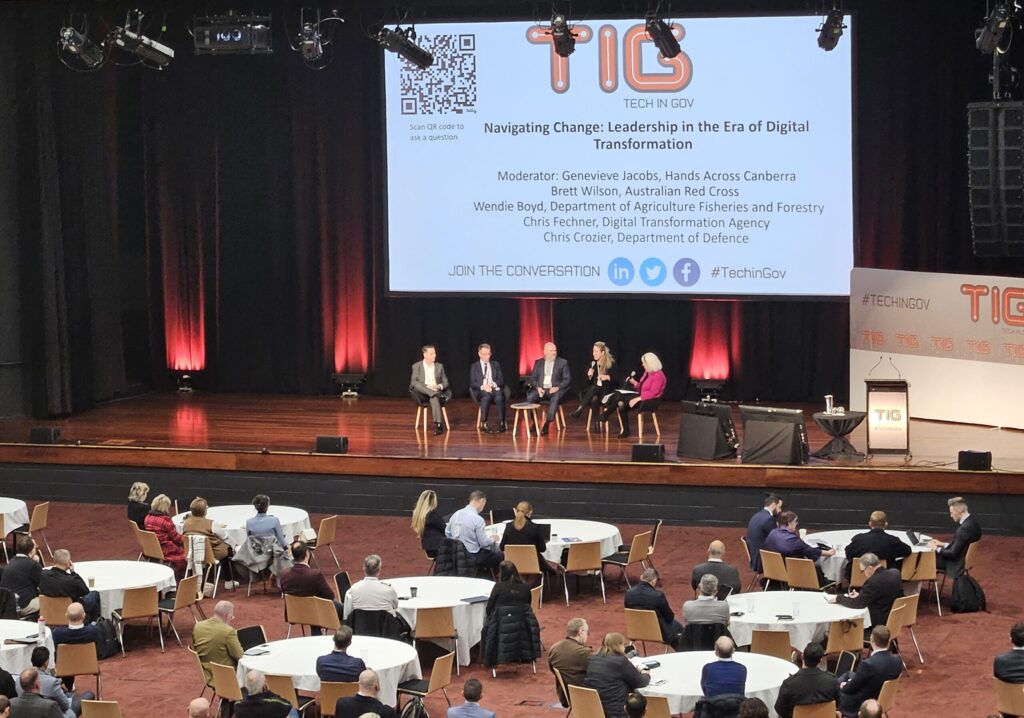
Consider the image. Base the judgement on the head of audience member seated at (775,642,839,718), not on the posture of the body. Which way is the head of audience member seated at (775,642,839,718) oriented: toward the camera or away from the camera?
away from the camera

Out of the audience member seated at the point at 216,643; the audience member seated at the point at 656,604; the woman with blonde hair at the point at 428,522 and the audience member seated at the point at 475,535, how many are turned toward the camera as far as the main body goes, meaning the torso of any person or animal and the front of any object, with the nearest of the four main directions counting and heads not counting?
0

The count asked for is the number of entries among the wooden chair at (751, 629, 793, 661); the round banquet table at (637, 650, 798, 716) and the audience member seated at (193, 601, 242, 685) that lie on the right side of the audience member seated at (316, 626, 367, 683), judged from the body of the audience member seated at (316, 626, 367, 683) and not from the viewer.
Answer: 2

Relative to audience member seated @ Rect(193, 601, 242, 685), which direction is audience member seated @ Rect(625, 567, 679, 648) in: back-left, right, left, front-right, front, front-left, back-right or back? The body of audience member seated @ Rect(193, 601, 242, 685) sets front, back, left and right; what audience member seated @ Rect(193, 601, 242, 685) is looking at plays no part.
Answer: front-right

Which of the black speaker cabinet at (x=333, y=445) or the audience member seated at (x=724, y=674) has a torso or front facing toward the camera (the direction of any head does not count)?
the black speaker cabinet

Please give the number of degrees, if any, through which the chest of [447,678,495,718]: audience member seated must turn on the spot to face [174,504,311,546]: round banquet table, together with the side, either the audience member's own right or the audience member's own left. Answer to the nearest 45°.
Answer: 0° — they already face it

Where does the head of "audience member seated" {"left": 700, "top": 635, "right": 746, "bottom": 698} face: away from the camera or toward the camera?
away from the camera

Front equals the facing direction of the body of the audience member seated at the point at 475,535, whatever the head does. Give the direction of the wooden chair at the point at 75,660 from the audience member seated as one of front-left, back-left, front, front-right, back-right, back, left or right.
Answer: back

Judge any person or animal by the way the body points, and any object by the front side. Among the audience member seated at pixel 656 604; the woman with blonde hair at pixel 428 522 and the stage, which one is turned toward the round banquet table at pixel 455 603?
the stage

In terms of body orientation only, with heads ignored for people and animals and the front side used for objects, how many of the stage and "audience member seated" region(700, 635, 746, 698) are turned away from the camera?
1

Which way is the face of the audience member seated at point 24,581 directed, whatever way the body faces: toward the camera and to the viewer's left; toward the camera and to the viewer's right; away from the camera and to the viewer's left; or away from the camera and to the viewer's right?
away from the camera and to the viewer's right

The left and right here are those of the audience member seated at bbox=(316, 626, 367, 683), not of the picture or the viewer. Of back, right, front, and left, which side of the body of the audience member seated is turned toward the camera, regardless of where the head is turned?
back

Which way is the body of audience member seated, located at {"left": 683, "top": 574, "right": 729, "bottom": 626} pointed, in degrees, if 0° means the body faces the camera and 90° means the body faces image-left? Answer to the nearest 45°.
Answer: approximately 180°

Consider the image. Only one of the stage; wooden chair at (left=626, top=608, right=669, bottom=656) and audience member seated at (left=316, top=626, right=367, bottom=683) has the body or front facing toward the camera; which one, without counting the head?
the stage

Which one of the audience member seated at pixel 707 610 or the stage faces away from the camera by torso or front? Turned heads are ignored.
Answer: the audience member seated

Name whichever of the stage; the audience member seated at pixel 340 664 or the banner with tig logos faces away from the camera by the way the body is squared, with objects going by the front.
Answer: the audience member seated

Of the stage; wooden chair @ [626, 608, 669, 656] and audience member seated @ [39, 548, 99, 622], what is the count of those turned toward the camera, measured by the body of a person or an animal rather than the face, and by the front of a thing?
1

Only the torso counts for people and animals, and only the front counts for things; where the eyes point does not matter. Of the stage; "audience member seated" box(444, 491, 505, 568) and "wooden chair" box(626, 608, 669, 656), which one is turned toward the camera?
the stage

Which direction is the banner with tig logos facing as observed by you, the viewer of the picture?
facing the viewer and to the left of the viewer

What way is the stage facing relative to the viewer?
toward the camera
